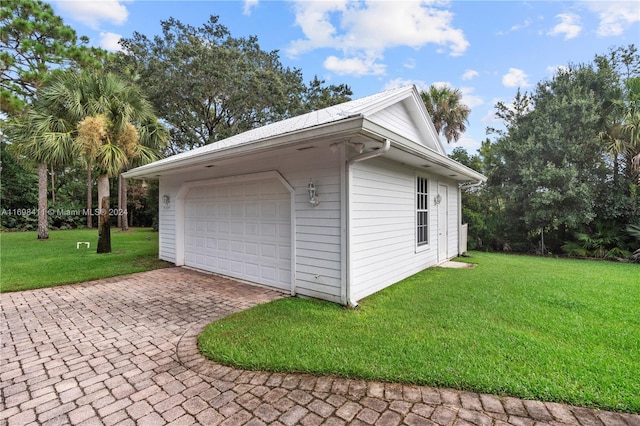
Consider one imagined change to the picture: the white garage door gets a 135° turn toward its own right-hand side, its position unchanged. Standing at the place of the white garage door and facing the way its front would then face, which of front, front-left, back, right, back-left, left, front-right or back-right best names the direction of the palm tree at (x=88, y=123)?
front-left

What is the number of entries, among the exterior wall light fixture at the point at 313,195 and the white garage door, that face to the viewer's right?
0

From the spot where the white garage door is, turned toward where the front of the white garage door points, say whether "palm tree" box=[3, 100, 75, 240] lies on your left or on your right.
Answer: on your right

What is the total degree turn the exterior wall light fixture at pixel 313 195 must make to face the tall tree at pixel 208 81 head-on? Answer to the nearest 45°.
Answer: approximately 90° to its right

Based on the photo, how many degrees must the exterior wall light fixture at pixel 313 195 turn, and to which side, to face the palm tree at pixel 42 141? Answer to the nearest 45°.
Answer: approximately 90° to its right

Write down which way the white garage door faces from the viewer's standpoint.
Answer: facing the viewer and to the left of the viewer

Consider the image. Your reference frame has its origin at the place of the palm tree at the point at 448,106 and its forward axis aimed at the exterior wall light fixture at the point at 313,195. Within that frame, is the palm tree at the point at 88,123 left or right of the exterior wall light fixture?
right

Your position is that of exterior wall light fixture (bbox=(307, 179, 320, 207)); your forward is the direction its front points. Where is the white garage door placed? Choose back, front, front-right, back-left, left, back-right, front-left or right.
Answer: right

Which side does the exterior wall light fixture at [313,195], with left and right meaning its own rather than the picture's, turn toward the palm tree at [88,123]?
right

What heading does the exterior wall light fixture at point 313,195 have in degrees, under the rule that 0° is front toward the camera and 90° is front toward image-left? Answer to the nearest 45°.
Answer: approximately 45°

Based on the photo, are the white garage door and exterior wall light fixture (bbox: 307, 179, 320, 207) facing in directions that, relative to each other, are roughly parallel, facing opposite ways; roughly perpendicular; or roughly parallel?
roughly parallel
